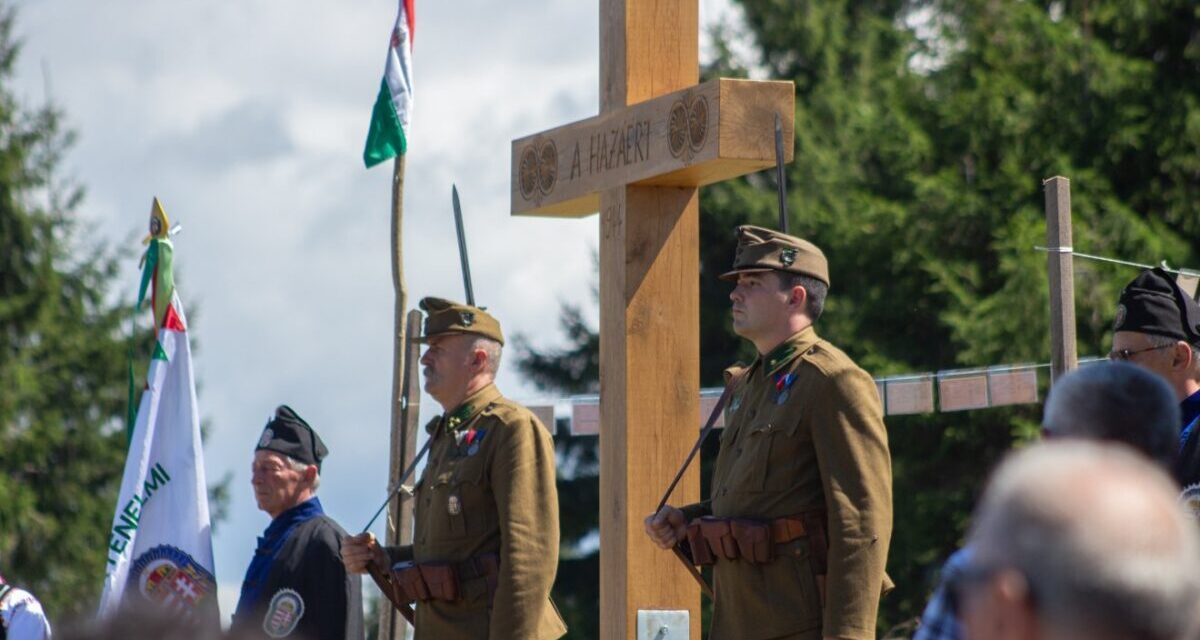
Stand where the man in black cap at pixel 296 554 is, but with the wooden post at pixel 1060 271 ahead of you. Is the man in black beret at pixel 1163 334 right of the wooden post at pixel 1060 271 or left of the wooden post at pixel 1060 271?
right

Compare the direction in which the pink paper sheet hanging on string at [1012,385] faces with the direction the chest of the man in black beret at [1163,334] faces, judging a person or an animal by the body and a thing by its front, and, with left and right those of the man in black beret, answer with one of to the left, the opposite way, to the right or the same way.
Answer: to the left

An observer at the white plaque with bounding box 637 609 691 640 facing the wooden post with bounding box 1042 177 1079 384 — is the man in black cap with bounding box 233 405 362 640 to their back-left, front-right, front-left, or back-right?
back-left

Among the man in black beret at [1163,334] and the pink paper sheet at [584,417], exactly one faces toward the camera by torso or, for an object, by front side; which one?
the pink paper sheet

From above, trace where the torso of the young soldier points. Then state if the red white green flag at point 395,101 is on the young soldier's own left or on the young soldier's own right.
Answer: on the young soldier's own right

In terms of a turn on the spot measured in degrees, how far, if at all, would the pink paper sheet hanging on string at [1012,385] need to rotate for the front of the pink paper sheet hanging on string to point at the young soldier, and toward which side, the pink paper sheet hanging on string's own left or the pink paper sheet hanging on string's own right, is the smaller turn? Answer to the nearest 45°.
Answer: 0° — it already faces them

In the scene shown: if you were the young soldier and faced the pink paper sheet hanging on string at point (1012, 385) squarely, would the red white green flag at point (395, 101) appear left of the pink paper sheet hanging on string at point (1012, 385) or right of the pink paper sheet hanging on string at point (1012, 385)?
left

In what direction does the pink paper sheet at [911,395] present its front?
toward the camera

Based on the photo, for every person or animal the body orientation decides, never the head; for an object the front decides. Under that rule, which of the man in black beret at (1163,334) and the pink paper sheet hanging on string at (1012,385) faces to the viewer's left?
the man in black beret

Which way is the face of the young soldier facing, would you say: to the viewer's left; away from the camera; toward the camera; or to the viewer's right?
to the viewer's left

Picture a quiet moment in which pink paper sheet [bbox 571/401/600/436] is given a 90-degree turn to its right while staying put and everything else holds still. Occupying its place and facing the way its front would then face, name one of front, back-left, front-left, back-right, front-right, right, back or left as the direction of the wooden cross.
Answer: left

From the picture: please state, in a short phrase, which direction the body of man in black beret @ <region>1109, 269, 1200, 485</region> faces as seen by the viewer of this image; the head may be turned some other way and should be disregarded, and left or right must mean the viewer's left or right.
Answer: facing to the left of the viewer

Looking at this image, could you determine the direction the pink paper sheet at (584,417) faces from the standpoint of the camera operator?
facing the viewer
